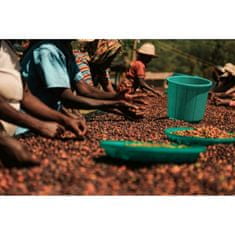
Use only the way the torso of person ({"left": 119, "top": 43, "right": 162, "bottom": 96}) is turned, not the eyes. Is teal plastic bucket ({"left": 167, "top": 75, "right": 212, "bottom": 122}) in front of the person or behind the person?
in front

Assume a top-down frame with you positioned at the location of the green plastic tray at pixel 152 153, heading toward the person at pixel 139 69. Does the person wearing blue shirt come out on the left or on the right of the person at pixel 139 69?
left

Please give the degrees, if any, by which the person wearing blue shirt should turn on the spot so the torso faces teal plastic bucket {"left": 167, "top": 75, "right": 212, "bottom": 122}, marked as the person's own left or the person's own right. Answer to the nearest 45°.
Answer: approximately 45° to the person's own left

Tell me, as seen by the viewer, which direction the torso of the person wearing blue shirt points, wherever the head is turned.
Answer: to the viewer's right

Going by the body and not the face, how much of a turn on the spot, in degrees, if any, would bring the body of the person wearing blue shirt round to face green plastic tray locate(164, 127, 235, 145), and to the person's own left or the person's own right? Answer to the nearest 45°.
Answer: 0° — they already face it

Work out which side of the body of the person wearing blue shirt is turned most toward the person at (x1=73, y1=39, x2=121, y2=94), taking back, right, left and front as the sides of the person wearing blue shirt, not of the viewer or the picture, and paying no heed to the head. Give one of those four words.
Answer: left

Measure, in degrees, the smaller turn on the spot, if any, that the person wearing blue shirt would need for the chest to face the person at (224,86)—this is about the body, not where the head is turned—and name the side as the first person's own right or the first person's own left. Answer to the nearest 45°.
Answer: approximately 45° to the first person's own left
